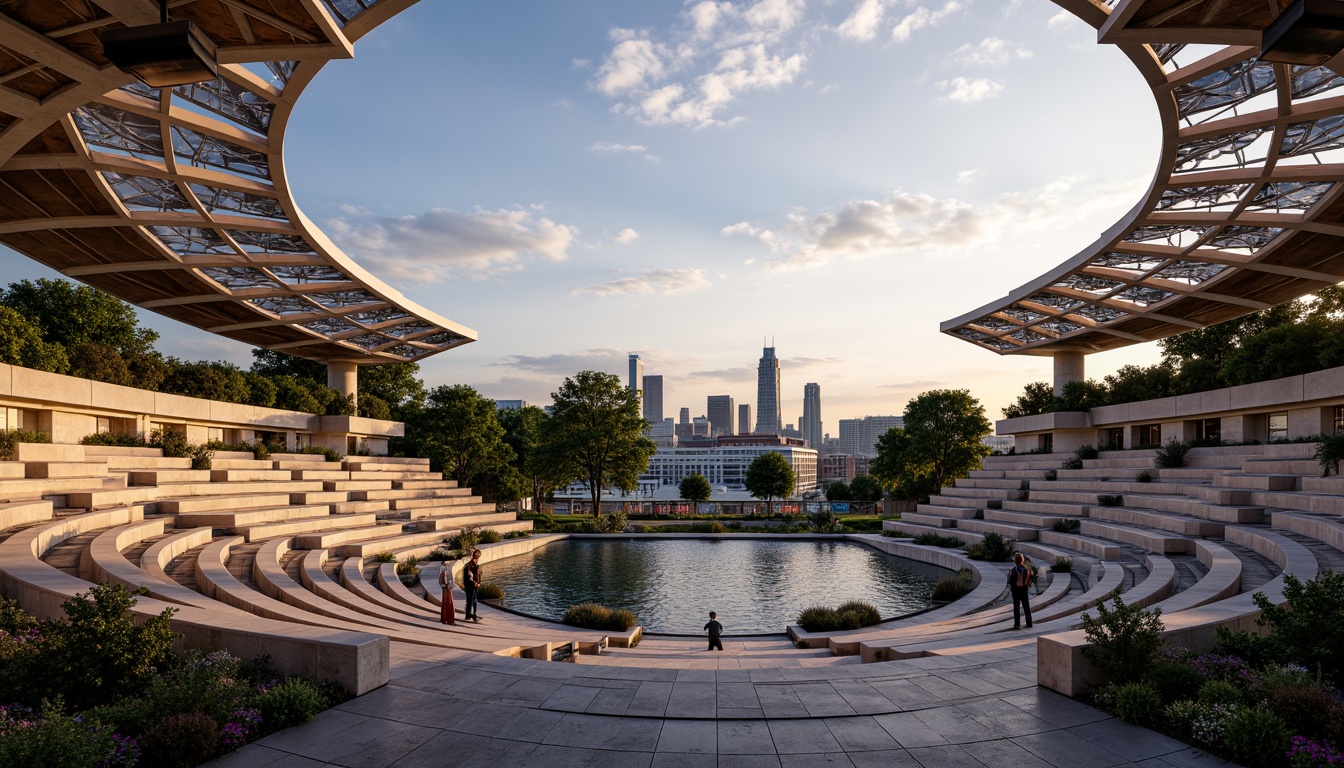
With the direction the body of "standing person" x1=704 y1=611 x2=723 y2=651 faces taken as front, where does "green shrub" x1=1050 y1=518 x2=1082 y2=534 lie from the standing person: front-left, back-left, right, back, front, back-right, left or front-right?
front-right

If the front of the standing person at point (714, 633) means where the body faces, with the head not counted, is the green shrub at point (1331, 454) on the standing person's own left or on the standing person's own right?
on the standing person's own right

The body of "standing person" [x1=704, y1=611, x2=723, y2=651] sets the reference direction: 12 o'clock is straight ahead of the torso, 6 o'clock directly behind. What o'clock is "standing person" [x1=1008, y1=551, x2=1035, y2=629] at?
"standing person" [x1=1008, y1=551, x2=1035, y2=629] is roughly at 3 o'clock from "standing person" [x1=704, y1=611, x2=723, y2=651].

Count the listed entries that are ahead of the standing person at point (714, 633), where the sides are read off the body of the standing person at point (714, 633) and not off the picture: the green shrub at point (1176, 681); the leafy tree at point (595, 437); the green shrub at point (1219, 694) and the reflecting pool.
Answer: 2

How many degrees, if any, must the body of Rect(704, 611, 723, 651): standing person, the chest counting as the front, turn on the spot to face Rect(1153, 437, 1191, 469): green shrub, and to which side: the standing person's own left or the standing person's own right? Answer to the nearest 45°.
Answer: approximately 45° to the standing person's own right

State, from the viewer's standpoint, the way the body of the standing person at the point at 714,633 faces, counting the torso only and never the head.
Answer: away from the camera

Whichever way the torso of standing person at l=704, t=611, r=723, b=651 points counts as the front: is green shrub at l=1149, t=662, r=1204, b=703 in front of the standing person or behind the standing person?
behind

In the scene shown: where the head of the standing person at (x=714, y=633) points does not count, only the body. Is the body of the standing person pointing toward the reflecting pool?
yes

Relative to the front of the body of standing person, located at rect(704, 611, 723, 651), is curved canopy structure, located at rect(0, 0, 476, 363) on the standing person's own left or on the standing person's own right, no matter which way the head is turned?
on the standing person's own left

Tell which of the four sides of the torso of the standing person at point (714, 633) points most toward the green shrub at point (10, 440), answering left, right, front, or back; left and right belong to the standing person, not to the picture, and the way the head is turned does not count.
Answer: left

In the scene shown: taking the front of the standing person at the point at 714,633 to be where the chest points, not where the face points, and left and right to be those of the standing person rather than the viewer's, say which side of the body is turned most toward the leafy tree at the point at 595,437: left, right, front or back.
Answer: front
